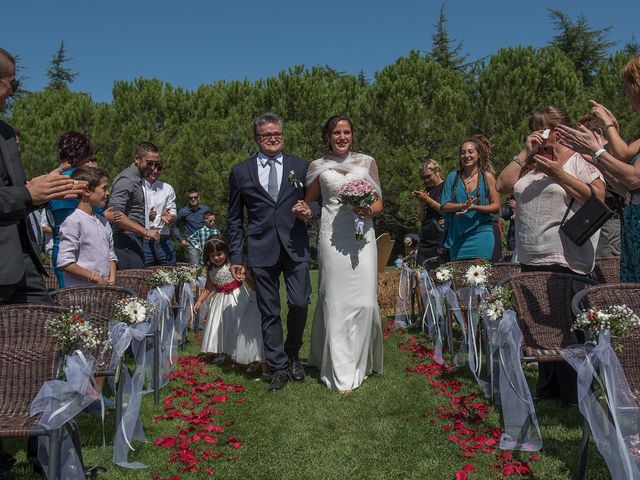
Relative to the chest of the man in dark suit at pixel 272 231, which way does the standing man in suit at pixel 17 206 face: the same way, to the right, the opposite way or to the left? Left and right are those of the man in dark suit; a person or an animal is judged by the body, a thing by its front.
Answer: to the left

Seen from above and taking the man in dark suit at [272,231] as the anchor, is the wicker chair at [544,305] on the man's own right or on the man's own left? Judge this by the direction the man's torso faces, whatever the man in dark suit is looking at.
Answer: on the man's own left

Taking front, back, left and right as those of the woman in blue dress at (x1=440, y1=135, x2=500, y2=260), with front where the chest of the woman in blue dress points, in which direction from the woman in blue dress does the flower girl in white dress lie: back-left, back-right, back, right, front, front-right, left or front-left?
front-right

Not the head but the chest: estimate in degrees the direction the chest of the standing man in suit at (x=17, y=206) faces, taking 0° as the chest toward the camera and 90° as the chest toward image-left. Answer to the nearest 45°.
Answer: approximately 270°

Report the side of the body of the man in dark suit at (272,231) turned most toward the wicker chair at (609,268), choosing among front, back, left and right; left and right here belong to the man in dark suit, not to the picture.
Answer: left

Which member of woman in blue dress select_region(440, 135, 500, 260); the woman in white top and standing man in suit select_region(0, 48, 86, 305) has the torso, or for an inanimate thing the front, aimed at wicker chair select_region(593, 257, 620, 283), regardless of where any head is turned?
the standing man in suit

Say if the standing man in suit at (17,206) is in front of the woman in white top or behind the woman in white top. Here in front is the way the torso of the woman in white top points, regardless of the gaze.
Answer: in front

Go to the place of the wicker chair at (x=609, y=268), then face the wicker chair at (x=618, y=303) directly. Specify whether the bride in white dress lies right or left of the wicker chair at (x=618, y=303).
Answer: right

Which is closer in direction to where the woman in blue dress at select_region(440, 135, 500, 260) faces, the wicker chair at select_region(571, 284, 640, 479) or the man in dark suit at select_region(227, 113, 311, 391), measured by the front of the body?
the man in dark suit
